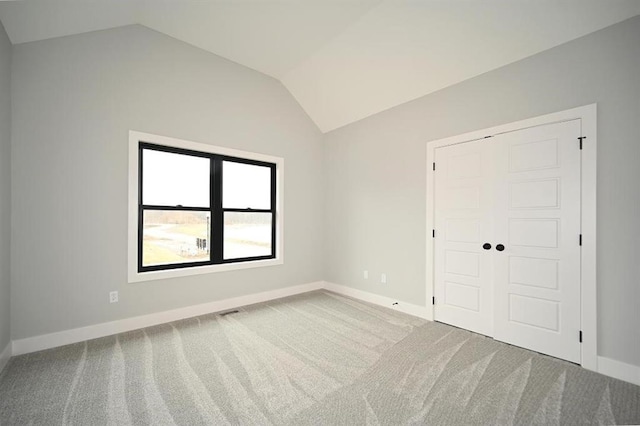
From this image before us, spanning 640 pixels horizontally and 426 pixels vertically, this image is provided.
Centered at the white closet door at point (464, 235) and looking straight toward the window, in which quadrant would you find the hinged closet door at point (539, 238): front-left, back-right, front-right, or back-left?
back-left

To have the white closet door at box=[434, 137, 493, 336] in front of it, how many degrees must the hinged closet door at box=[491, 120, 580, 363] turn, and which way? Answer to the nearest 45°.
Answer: approximately 45° to its right

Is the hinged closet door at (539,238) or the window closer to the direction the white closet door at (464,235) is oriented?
the window

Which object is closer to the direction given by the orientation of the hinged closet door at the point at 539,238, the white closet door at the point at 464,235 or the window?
the window

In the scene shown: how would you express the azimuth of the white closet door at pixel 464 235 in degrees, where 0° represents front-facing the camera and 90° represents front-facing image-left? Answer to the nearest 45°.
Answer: approximately 45°

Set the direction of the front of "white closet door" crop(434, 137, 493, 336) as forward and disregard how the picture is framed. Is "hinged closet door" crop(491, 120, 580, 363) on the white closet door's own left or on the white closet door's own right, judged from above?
on the white closet door's own left

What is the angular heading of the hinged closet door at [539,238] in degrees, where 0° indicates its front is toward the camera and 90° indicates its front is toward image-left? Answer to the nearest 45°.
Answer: approximately 45°
